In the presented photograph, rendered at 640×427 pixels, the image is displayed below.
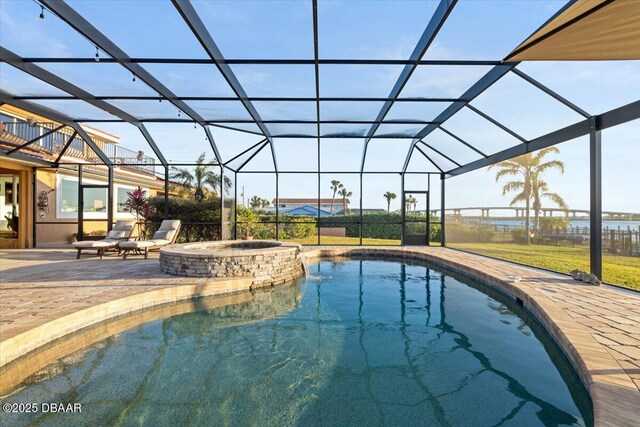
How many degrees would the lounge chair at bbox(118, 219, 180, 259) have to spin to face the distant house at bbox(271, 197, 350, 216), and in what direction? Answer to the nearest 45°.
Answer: approximately 180°

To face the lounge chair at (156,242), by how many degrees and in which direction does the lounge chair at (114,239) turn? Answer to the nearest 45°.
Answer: approximately 90° to its left

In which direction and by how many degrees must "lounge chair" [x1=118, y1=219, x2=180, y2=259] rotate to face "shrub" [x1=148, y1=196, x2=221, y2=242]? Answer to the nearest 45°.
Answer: approximately 135° to its right

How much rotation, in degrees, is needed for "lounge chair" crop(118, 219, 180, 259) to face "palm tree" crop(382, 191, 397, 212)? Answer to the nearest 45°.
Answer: approximately 180°

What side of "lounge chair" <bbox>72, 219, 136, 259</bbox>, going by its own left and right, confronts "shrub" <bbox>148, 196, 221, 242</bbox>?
back

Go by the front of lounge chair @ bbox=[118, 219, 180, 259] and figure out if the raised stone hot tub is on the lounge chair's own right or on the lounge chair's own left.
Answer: on the lounge chair's own left

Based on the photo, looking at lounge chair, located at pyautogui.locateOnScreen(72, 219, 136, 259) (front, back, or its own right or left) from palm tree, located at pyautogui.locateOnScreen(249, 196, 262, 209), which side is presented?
right

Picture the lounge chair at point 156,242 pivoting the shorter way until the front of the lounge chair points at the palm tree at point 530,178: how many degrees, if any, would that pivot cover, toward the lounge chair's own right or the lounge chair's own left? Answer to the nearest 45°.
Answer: approximately 135° to the lounge chair's own left

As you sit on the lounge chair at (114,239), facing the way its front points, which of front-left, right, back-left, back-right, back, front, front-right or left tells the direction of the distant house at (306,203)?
back

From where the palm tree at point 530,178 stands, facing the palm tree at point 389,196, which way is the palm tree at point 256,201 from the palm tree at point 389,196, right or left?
left
